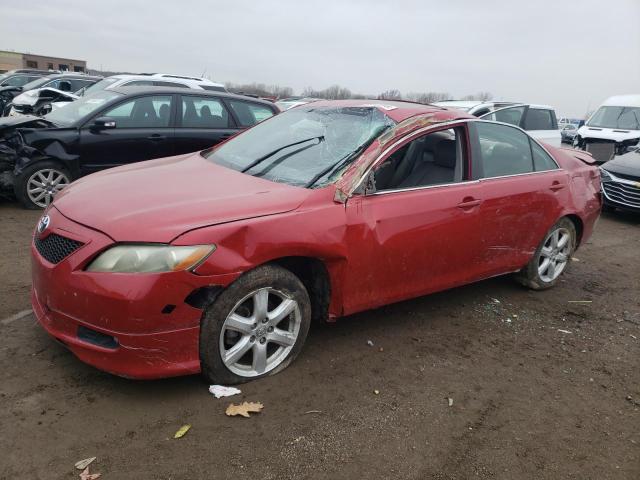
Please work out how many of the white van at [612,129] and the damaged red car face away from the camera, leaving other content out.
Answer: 0

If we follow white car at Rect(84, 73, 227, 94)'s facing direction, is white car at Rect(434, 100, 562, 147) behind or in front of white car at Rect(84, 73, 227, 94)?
behind

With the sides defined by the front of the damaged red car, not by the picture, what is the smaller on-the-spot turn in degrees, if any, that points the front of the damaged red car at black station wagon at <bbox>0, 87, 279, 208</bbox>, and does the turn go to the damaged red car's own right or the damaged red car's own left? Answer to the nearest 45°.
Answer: approximately 90° to the damaged red car's own right

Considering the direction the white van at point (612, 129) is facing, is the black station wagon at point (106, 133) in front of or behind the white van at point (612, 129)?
in front

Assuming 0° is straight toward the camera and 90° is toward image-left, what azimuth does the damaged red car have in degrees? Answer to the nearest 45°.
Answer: approximately 45°

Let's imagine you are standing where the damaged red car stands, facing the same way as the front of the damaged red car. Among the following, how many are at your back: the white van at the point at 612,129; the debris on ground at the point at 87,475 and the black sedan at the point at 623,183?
2

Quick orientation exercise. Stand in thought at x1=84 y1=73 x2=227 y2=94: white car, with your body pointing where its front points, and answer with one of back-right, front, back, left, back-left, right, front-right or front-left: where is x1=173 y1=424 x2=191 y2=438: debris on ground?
left

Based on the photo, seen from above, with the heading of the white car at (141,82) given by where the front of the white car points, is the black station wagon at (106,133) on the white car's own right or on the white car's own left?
on the white car's own left

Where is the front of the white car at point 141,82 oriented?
to the viewer's left

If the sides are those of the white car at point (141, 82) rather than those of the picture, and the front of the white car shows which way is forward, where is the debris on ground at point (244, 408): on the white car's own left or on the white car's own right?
on the white car's own left

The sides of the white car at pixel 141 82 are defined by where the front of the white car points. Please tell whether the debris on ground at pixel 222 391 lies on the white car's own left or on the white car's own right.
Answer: on the white car's own left

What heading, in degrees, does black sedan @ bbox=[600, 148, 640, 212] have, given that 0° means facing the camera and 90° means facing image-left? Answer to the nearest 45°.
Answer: approximately 45°

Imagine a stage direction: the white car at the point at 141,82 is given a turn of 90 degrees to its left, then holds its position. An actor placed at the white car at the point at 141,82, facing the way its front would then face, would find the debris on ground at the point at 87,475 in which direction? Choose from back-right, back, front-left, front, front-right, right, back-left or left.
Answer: front
